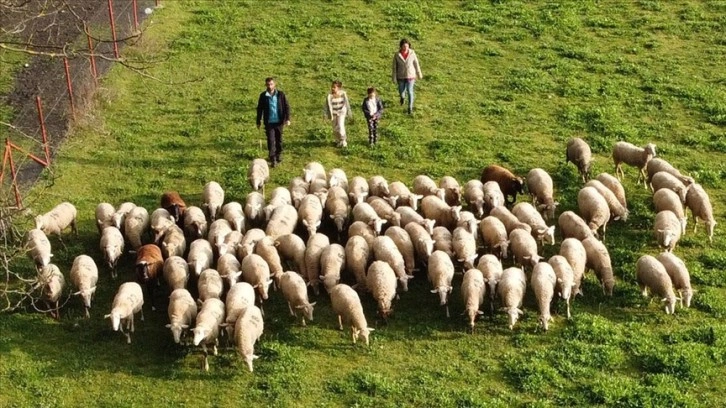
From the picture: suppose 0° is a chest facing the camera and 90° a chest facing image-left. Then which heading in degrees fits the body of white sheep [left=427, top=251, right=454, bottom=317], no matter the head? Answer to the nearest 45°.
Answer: approximately 0°

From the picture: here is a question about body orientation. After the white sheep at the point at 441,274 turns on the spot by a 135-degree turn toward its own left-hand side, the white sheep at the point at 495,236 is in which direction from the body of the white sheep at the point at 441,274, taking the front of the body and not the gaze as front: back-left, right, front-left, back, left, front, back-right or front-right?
front

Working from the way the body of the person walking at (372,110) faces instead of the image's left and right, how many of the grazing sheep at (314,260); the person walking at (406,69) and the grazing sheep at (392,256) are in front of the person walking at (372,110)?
2

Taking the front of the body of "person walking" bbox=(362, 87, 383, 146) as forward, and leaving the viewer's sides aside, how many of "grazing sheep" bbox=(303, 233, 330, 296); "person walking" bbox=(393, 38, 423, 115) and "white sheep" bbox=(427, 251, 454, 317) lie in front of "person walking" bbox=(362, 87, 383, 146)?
2

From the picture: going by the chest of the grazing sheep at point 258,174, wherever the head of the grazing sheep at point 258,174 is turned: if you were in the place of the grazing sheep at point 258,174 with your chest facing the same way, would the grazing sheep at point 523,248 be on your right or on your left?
on your left

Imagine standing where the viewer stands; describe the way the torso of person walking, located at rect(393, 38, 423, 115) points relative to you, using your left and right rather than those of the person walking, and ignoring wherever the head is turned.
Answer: facing the viewer

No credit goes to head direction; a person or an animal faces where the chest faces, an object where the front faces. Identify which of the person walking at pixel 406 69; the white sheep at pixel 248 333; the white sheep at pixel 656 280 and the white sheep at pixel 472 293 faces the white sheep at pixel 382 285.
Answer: the person walking

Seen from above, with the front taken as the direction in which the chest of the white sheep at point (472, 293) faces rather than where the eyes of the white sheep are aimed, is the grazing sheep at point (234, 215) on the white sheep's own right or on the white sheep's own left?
on the white sheep's own right

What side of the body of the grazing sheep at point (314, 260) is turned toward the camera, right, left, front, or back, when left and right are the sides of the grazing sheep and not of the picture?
front

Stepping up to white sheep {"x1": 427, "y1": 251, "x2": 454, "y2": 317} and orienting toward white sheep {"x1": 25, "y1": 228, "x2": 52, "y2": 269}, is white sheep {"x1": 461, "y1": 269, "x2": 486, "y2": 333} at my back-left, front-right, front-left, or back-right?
back-left

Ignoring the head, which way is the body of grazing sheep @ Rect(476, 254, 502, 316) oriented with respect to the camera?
toward the camera

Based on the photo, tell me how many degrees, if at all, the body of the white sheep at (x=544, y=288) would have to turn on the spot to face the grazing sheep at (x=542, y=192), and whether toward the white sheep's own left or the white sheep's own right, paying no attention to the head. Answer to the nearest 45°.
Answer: approximately 180°

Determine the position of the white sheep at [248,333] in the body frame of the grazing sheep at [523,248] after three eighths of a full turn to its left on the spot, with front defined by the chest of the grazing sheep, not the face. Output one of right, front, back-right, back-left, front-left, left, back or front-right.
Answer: back-left
